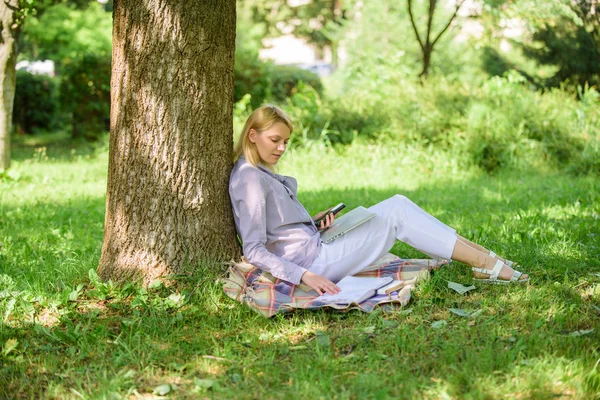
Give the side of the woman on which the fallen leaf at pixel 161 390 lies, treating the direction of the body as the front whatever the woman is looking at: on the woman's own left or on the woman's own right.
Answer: on the woman's own right

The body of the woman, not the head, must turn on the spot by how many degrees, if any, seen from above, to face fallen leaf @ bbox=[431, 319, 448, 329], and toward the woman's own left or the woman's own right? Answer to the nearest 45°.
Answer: approximately 45° to the woman's own right

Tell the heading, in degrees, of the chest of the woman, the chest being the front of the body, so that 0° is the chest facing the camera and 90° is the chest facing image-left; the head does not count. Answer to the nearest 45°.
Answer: approximately 270°

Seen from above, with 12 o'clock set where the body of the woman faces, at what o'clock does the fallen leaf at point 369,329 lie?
The fallen leaf is roughly at 2 o'clock from the woman.

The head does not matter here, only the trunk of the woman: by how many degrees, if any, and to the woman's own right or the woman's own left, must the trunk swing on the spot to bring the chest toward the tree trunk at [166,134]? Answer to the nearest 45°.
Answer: approximately 180°

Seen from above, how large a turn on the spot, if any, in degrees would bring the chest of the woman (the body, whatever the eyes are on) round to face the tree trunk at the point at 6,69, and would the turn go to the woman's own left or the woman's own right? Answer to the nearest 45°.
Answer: approximately 135° to the woman's own left

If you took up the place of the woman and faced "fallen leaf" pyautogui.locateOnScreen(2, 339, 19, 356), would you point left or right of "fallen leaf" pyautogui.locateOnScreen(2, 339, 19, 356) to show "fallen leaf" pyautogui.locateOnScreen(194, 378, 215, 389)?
left

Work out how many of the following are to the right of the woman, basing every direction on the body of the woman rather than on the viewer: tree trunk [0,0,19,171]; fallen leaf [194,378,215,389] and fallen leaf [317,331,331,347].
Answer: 2

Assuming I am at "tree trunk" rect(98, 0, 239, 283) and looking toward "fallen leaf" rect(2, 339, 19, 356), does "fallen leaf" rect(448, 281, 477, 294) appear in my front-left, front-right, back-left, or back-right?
back-left

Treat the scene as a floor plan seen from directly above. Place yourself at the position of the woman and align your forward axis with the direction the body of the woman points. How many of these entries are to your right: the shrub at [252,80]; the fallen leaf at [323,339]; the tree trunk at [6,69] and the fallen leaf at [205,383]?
2

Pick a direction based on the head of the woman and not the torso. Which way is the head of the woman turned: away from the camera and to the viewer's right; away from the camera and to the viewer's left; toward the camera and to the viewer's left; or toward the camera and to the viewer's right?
toward the camera and to the viewer's right
